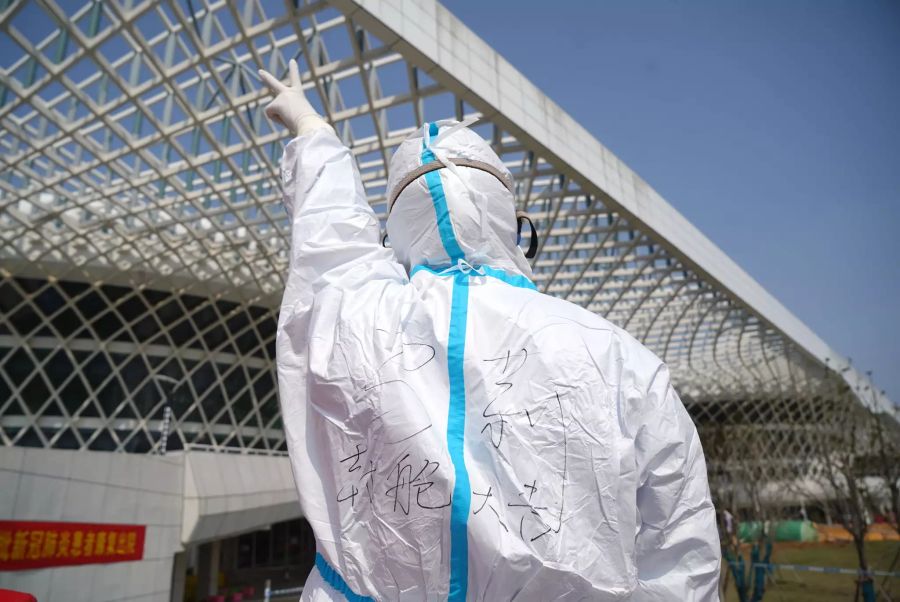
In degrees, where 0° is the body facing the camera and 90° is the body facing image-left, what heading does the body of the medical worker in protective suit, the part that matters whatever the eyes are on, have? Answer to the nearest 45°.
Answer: approximately 180°
